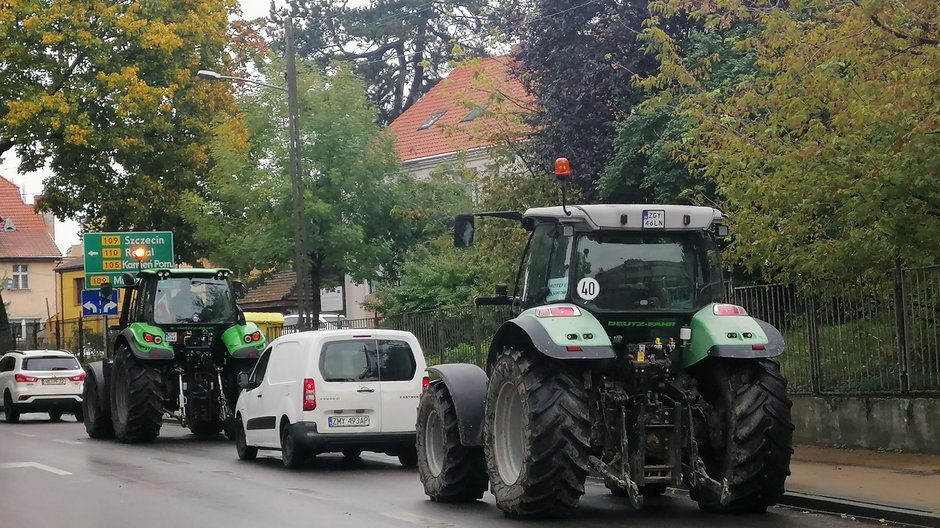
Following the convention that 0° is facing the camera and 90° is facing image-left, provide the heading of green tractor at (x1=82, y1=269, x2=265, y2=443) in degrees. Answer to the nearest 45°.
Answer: approximately 135°

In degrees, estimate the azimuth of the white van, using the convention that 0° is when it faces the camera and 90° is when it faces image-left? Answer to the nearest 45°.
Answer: approximately 135°

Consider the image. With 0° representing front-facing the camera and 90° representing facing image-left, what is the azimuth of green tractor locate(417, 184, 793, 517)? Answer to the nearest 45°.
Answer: approximately 135°

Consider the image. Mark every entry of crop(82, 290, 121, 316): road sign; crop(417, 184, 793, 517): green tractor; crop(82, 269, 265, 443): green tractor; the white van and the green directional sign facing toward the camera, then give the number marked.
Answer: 2

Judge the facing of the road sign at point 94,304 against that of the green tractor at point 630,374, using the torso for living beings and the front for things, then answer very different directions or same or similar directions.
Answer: very different directions

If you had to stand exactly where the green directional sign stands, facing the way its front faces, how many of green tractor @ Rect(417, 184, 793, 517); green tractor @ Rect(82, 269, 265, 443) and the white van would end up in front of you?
3
